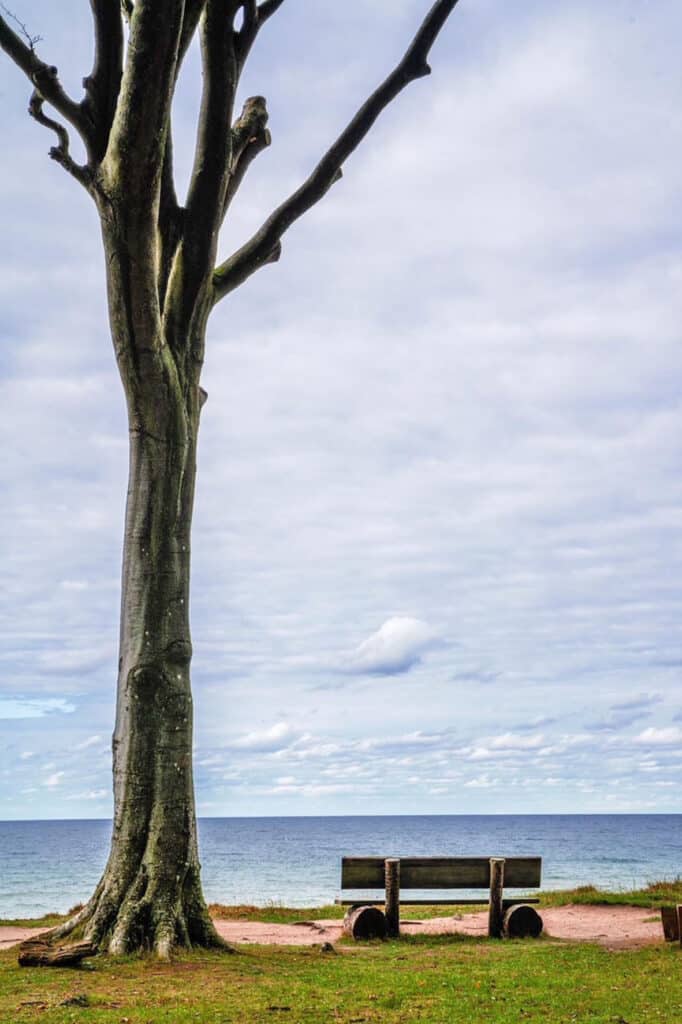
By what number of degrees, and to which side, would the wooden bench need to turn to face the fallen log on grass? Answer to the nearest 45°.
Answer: approximately 135° to its left

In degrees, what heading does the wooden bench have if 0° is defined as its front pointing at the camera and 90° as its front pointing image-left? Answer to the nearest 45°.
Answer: approximately 180°

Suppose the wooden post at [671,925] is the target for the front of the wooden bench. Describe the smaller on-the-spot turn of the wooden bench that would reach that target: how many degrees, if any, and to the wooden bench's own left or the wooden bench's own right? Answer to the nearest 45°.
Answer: approximately 90° to the wooden bench's own right
